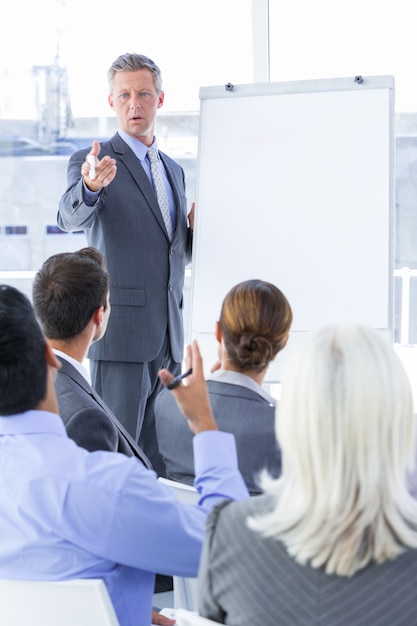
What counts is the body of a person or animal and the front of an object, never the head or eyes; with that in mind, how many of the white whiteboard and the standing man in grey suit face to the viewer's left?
0

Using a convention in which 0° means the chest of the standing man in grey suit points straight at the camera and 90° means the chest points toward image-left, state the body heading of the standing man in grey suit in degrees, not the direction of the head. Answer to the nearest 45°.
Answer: approximately 315°

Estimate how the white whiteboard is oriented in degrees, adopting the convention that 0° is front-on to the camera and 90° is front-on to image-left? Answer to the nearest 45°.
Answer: approximately 0°

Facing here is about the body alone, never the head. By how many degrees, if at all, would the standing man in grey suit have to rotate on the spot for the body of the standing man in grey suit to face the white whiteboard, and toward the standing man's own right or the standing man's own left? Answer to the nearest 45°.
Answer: approximately 45° to the standing man's own left

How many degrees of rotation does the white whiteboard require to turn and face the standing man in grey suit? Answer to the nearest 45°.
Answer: approximately 90° to its right
